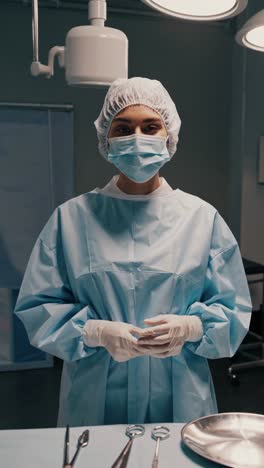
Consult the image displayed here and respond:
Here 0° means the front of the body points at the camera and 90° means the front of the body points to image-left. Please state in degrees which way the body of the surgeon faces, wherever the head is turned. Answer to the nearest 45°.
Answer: approximately 0°
